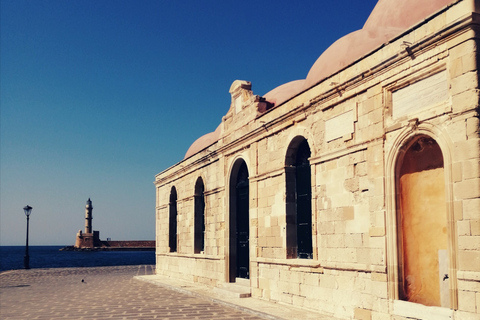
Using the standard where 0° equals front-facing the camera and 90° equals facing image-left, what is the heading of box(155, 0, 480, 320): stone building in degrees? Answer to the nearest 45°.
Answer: approximately 45°
